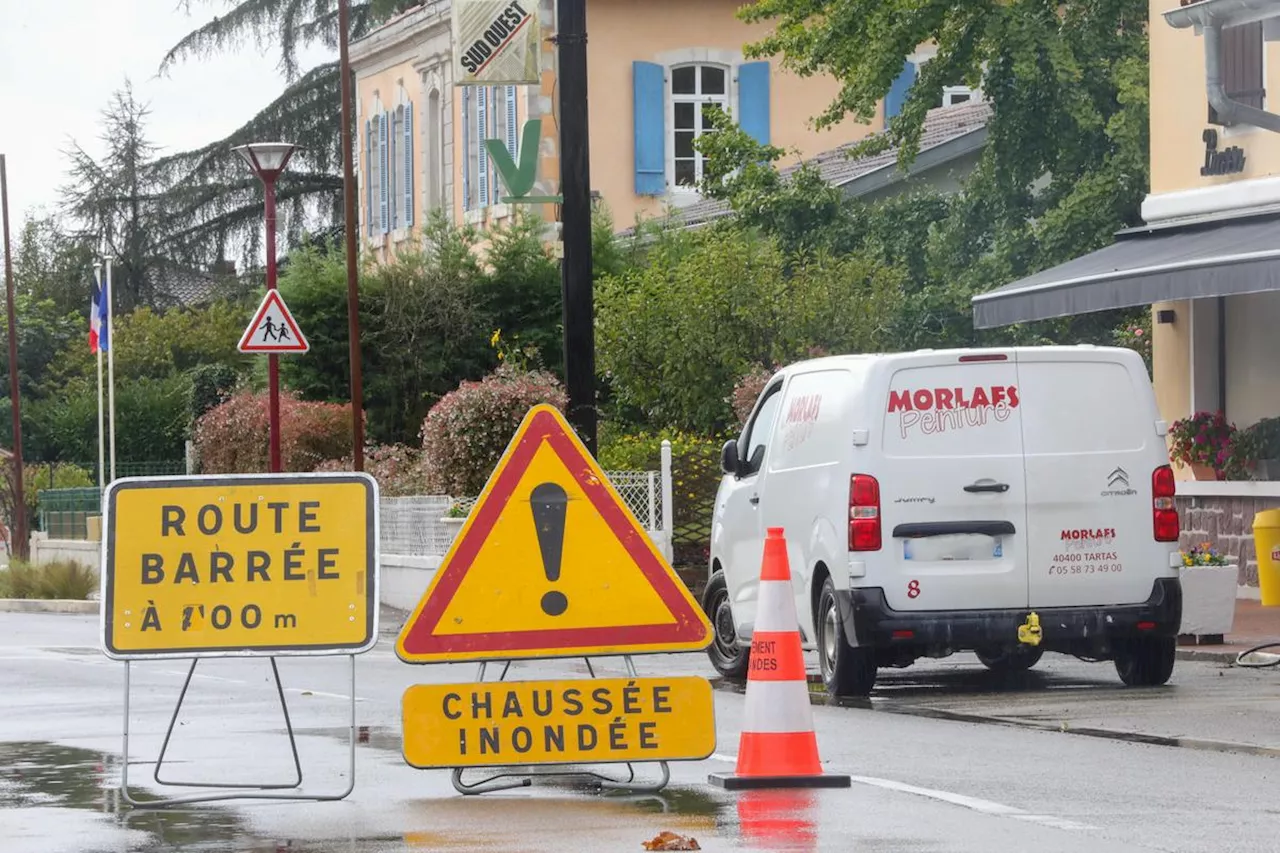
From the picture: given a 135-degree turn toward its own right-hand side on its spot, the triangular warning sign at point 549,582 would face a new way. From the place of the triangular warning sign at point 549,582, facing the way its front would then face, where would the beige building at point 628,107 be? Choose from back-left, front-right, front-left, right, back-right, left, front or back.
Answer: front-right

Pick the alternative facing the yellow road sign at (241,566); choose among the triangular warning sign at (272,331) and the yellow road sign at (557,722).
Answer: the triangular warning sign

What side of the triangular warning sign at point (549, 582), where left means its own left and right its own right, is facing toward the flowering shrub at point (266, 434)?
back

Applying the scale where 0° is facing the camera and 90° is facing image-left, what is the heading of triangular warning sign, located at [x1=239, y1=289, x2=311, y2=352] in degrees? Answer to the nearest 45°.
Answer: approximately 0°

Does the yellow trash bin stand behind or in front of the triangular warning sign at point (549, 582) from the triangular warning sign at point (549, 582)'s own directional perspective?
behind

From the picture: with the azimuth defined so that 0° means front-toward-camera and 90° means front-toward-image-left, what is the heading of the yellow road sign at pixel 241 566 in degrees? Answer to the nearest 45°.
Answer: approximately 0°

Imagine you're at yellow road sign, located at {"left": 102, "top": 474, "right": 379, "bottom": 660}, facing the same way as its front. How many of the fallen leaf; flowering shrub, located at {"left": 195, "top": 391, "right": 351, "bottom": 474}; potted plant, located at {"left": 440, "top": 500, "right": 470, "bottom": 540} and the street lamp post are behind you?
3

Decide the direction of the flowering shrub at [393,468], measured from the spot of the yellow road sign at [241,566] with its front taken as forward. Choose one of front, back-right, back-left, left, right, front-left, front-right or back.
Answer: back

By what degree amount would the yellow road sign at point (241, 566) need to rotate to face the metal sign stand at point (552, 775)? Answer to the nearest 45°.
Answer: approximately 90° to its left
